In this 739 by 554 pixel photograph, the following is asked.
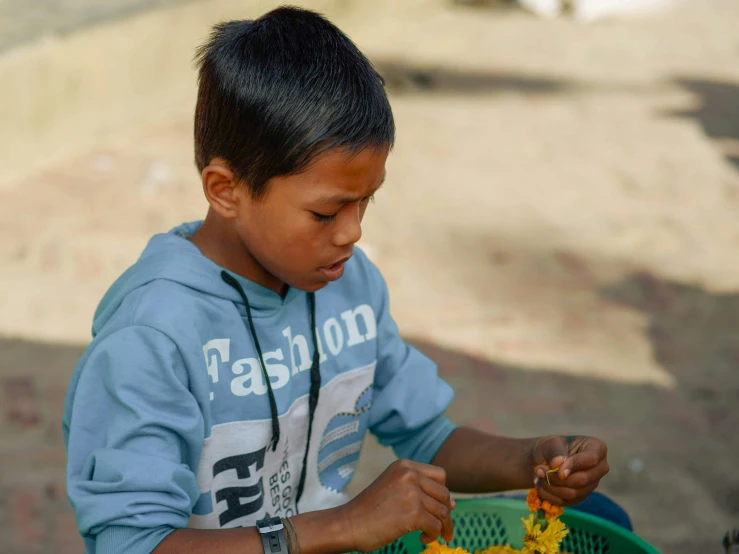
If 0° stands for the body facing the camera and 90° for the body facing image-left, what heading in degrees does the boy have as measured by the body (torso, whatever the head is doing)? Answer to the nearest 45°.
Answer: approximately 315°

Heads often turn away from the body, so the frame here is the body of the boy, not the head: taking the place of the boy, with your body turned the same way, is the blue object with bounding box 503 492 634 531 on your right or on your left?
on your left
